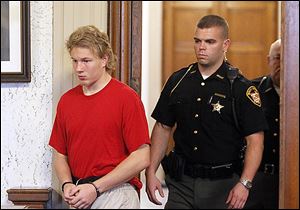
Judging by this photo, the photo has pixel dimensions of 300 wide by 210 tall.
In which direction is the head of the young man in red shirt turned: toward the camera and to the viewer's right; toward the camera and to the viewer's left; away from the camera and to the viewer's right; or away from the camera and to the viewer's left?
toward the camera and to the viewer's left

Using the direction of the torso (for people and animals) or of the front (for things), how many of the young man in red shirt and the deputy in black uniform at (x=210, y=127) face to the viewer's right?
0

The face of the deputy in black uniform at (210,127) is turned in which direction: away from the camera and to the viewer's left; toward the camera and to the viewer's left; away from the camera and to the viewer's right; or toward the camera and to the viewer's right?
toward the camera and to the viewer's left

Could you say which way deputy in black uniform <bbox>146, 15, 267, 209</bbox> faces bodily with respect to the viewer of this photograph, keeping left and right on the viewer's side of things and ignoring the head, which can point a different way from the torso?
facing the viewer and to the left of the viewer

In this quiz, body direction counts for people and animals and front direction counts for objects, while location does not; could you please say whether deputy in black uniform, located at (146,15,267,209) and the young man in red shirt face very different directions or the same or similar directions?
same or similar directions
